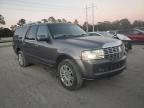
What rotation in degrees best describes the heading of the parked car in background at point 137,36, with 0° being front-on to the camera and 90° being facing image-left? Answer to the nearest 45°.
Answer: approximately 315°

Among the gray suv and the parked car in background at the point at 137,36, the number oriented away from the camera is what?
0

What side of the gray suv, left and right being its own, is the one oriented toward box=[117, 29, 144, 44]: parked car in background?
left

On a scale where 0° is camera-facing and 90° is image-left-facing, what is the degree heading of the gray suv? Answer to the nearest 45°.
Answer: approximately 315°
